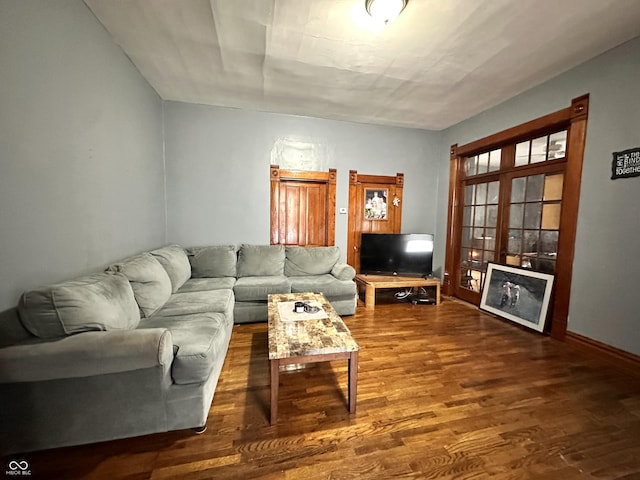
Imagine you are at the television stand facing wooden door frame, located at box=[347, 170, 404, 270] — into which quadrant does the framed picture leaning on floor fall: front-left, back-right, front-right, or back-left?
back-right

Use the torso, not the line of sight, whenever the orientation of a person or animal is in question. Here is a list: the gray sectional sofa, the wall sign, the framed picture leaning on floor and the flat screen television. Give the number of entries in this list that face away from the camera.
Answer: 0

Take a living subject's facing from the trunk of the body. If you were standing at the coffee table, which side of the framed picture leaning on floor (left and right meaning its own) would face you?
front

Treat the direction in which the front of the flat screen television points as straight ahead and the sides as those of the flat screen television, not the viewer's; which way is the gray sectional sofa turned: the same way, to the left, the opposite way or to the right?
to the left

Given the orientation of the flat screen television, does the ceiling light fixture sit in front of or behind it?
in front

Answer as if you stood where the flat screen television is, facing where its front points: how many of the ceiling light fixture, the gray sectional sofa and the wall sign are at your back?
0

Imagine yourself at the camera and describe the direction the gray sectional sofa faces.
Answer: facing the viewer and to the right of the viewer

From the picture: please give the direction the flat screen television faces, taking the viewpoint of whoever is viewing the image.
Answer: facing the viewer

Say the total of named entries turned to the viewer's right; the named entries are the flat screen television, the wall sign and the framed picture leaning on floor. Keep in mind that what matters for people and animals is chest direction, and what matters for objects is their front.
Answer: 0

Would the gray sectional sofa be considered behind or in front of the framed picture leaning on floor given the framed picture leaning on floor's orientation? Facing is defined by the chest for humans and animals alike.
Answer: in front

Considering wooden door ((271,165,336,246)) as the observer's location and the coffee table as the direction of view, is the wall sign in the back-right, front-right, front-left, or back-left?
front-left

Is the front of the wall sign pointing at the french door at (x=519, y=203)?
no

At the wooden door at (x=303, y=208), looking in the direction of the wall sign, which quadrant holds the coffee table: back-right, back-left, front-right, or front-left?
front-right

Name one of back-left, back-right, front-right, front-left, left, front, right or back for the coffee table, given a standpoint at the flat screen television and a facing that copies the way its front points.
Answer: front

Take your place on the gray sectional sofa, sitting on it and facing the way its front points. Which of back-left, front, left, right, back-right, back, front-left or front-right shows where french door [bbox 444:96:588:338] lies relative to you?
front-left

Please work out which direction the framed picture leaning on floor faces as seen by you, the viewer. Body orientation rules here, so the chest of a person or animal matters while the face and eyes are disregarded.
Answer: facing the viewer and to the left of the viewer

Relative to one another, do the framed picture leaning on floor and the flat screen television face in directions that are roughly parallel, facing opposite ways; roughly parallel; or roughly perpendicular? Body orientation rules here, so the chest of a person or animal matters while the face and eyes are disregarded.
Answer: roughly perpendicular

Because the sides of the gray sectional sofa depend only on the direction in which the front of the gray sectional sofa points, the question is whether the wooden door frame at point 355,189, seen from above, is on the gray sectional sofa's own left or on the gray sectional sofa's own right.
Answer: on the gray sectional sofa's own left

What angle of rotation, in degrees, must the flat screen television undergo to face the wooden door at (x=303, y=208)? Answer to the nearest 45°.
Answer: approximately 90° to its right

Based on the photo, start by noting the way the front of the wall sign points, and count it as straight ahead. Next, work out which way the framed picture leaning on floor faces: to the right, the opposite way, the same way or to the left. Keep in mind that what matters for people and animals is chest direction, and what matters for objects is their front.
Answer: the same way

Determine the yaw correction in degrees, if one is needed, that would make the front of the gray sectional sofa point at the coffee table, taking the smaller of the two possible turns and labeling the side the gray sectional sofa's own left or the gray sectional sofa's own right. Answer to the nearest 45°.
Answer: approximately 45° to the gray sectional sofa's own left

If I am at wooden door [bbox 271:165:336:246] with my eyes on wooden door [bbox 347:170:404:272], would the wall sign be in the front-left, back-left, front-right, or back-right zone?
front-right
